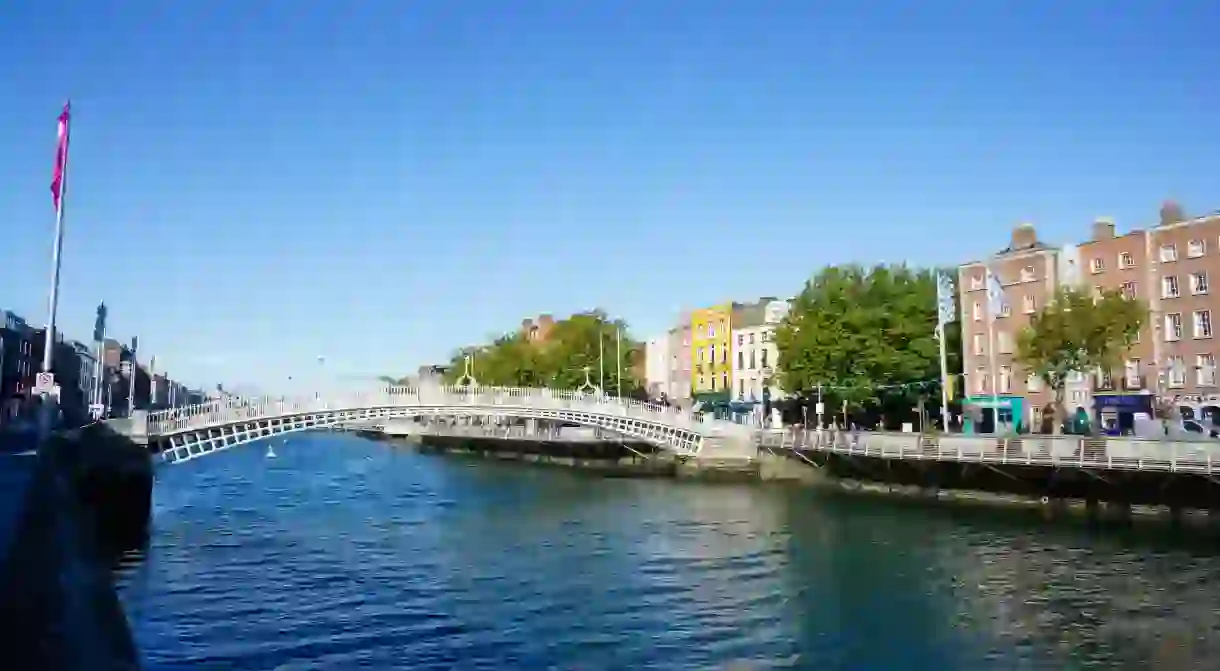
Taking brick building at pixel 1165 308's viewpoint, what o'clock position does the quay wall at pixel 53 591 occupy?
The quay wall is roughly at 11 o'clock from the brick building.

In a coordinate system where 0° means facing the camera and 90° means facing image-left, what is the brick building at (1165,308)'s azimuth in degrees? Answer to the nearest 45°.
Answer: approximately 45°

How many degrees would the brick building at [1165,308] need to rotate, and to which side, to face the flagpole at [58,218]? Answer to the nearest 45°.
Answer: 0° — it already faces it
